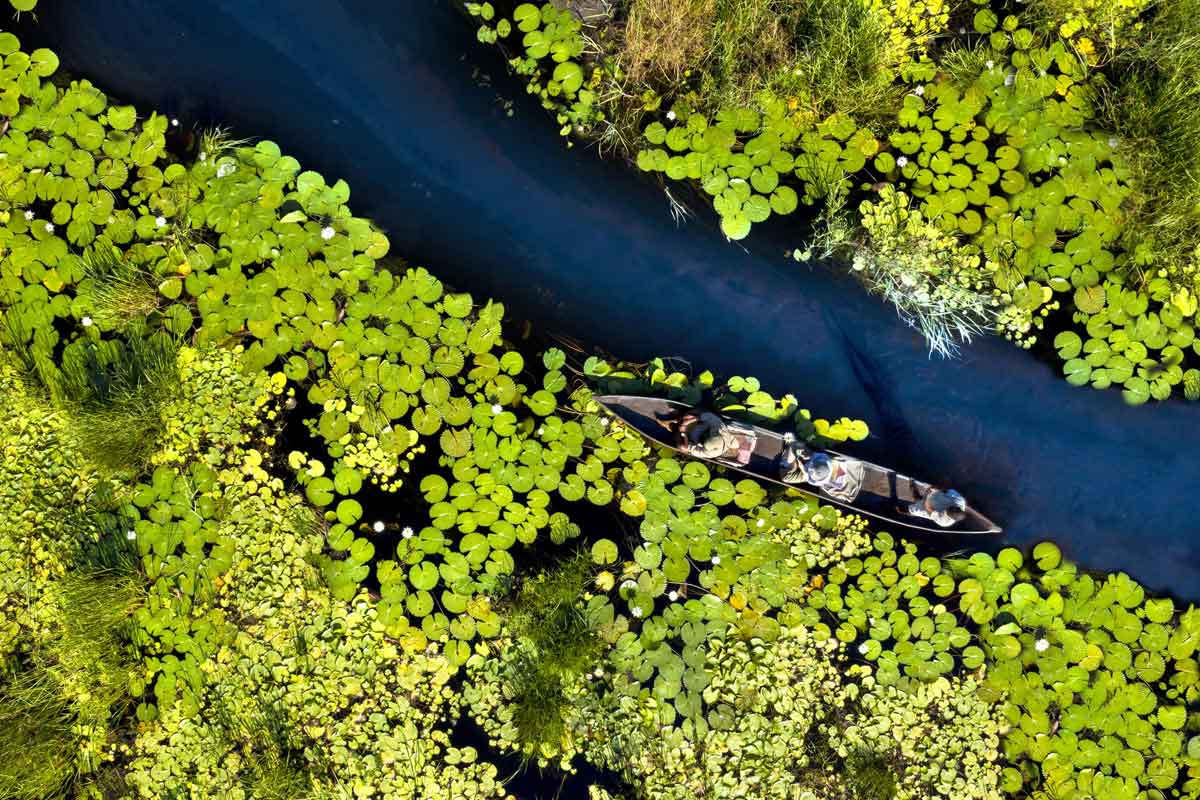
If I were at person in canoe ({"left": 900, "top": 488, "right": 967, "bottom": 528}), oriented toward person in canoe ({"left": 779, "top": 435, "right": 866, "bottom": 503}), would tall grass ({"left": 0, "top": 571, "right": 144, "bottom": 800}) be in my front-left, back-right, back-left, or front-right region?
front-left

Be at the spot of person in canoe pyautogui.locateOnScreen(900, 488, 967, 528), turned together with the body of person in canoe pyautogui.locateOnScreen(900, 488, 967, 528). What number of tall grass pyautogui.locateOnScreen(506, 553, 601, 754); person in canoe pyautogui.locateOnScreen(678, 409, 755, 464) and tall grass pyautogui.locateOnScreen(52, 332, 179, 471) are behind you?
0

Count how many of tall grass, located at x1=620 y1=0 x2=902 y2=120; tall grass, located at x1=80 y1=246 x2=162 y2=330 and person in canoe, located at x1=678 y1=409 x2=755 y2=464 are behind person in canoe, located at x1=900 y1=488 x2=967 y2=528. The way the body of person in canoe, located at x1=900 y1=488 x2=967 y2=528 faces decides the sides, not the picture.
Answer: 0

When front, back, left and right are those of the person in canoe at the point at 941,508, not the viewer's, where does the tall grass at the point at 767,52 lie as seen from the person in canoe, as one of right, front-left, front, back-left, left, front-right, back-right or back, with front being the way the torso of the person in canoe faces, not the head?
front

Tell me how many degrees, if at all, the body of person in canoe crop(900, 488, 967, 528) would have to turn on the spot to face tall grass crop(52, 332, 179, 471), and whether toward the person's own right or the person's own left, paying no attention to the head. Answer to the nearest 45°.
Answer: approximately 45° to the person's own left
